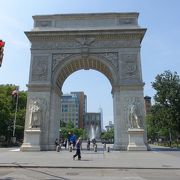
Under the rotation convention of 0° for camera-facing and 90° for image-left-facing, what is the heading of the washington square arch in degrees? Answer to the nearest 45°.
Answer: approximately 0°

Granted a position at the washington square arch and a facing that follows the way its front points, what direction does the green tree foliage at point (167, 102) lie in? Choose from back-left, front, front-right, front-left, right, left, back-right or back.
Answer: back-left
